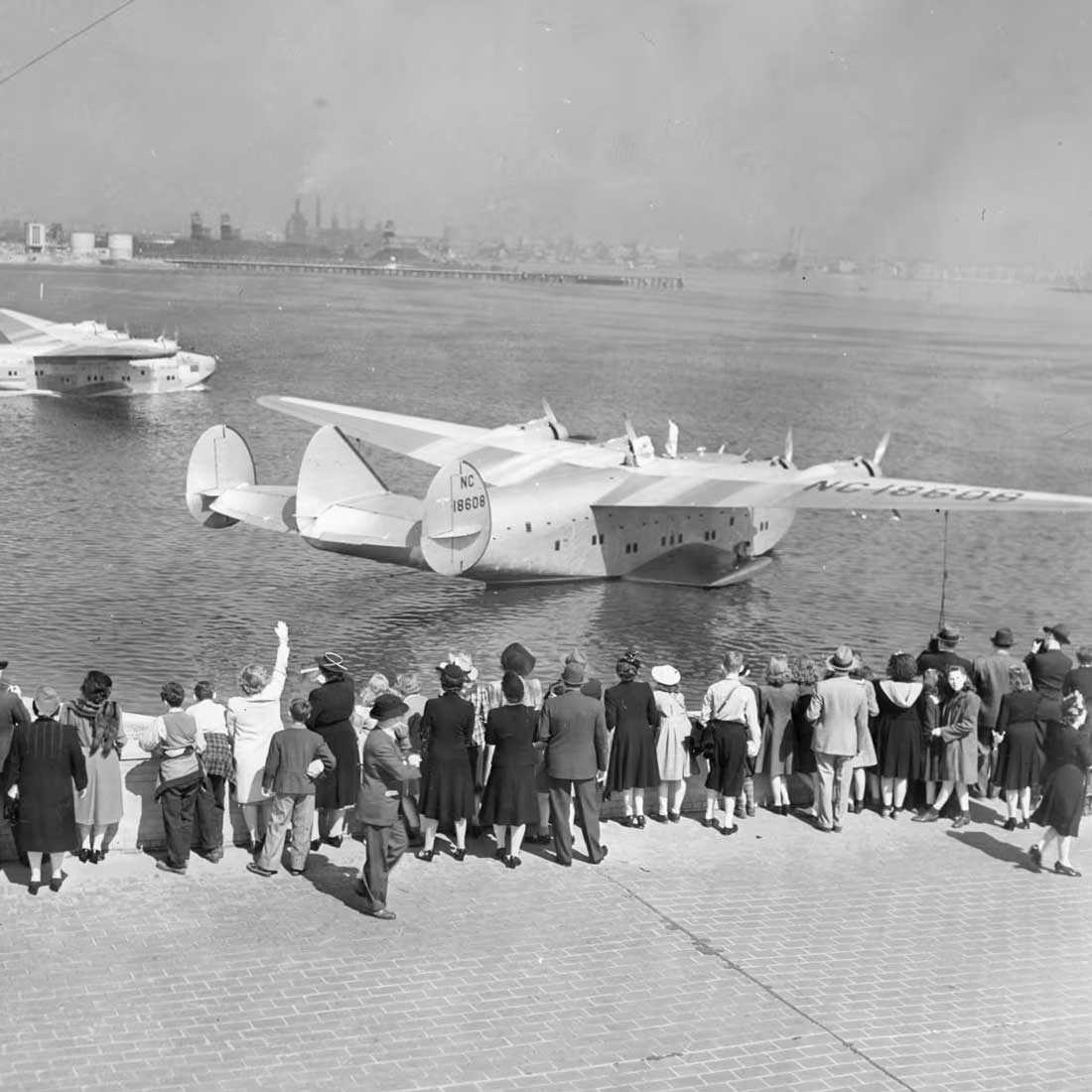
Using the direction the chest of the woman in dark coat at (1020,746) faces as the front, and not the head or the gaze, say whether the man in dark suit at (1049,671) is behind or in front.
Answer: in front

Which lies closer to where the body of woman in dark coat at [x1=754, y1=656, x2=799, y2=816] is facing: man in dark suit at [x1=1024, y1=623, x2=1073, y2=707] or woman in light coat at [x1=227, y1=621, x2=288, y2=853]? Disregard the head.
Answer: the man in dark suit

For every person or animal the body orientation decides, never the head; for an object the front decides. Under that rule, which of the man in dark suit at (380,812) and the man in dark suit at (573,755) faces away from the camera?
the man in dark suit at (573,755)

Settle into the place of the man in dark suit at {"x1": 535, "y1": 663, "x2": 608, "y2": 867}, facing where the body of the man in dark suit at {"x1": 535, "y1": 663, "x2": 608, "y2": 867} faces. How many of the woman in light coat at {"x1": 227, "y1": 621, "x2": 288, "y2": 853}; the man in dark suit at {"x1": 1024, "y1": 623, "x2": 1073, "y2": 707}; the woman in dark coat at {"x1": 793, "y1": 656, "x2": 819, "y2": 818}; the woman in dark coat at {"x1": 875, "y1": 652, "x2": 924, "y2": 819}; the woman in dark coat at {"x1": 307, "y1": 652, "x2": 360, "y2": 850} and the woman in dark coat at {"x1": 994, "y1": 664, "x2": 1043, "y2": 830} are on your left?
2

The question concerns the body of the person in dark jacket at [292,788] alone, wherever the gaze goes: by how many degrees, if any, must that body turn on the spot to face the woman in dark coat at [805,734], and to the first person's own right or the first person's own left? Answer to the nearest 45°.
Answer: approximately 90° to the first person's own right

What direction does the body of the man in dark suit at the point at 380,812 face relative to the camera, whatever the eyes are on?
to the viewer's right

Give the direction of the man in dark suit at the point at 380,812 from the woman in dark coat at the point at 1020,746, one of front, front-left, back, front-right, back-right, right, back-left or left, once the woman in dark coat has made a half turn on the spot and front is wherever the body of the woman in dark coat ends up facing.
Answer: front-right

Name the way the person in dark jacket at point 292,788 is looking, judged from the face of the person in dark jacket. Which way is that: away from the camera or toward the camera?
away from the camera

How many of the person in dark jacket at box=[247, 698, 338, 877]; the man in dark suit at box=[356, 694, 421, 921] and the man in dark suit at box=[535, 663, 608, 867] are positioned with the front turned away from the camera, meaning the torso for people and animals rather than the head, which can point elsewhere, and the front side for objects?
2

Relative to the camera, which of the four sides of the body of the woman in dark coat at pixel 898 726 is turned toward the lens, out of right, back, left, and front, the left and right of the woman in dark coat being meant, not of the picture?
back

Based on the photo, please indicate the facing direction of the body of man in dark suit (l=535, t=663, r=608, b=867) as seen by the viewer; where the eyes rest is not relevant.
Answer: away from the camera

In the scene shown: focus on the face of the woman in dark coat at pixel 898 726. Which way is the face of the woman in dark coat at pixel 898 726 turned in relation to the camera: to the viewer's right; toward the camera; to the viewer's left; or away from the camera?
away from the camera

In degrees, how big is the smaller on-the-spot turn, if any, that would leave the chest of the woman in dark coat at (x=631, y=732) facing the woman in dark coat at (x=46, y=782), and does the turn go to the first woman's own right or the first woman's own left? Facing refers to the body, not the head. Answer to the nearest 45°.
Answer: approximately 135° to the first woman's own left

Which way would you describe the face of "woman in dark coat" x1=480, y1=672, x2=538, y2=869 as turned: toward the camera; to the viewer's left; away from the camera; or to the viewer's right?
away from the camera

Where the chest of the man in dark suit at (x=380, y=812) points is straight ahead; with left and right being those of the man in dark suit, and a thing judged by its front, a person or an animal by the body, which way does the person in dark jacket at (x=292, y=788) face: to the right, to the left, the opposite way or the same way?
to the left

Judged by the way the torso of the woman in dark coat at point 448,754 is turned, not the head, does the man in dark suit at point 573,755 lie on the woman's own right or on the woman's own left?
on the woman's own right

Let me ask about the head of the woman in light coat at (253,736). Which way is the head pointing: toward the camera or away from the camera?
away from the camera

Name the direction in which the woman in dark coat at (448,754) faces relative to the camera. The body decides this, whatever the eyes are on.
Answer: away from the camera
